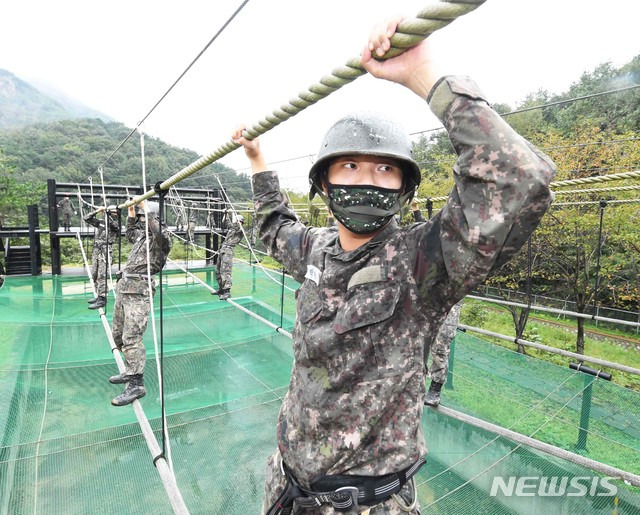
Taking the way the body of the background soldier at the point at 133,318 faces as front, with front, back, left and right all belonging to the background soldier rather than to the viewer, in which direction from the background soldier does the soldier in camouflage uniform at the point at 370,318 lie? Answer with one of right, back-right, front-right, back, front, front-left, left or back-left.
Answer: left

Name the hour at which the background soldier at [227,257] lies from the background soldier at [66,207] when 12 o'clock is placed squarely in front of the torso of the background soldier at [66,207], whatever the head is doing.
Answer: the background soldier at [227,257] is roughly at 11 o'clock from the background soldier at [66,207].

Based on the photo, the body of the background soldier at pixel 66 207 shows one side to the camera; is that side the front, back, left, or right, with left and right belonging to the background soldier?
front

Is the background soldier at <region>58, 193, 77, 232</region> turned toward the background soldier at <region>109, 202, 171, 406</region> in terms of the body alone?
yes

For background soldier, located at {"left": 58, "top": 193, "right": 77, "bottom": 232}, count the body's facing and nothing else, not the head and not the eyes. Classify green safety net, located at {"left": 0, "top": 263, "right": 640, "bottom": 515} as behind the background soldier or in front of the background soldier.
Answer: in front

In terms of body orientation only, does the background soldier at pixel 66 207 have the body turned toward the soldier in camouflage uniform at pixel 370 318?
yes

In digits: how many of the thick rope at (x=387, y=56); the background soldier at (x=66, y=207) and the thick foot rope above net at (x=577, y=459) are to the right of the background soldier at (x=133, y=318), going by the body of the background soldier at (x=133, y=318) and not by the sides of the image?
1

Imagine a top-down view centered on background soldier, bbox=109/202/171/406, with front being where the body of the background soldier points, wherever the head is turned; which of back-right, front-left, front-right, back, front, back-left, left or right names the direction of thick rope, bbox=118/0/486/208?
left
